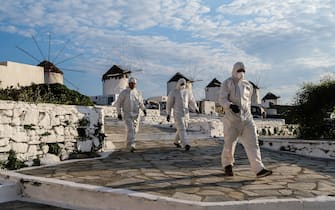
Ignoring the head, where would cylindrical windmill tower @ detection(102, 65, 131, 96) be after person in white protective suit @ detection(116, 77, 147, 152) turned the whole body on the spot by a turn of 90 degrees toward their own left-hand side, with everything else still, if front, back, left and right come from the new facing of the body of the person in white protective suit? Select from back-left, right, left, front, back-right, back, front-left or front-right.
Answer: left

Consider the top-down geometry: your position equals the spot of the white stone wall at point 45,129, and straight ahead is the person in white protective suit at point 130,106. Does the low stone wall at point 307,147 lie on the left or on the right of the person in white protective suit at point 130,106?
right

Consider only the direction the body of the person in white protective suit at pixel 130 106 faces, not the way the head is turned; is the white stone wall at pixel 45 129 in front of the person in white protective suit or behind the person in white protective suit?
in front

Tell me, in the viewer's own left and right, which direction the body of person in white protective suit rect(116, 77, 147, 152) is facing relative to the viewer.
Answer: facing the viewer

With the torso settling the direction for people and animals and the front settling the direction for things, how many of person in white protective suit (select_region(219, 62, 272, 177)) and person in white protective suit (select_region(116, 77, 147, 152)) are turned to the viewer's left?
0

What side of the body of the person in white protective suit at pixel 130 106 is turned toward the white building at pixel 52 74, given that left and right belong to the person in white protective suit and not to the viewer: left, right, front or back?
back

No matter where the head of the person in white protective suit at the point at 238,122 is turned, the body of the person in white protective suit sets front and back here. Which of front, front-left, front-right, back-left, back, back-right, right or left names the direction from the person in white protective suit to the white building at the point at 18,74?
back

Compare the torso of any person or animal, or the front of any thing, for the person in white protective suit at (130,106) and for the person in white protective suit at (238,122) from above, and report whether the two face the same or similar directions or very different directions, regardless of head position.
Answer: same or similar directions

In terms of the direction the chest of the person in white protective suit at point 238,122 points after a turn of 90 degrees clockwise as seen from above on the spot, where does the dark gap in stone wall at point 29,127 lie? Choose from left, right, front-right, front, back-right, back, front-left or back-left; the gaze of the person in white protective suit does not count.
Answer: front-right

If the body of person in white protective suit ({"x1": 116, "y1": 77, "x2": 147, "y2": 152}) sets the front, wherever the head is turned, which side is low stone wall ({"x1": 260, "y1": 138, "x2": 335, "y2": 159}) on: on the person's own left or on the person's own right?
on the person's own left

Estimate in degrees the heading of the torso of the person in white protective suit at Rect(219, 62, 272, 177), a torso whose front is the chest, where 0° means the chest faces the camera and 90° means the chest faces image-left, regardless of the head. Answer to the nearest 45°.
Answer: approximately 315°

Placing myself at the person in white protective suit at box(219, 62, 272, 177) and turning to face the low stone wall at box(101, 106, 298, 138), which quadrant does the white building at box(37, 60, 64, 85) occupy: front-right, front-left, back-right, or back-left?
front-left

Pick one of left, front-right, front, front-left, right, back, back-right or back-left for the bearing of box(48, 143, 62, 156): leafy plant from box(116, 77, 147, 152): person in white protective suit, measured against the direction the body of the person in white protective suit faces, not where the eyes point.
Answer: front-right
